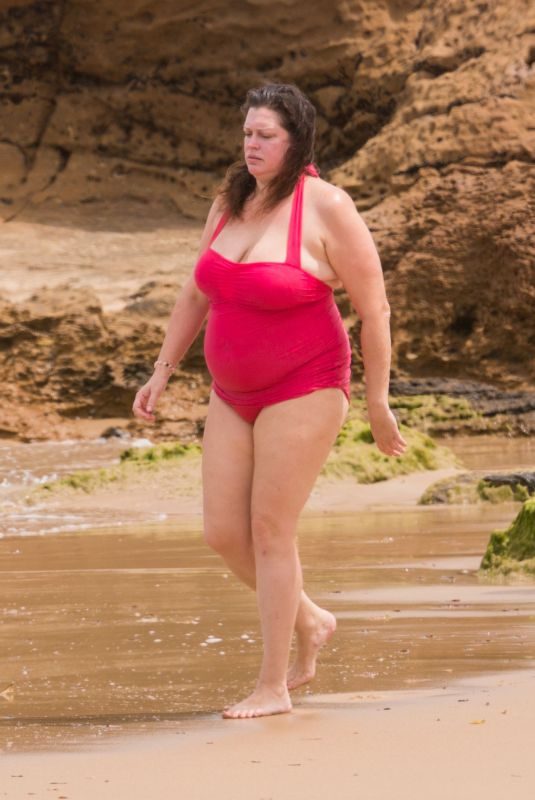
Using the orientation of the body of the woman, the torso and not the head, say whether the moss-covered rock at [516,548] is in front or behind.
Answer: behind

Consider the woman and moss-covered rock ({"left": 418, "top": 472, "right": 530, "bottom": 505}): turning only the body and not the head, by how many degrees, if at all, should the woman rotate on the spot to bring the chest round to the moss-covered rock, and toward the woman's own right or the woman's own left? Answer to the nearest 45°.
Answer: approximately 135° to the woman's own right

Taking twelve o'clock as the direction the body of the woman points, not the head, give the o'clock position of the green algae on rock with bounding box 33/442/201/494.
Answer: The green algae on rock is roughly at 4 o'clock from the woman.

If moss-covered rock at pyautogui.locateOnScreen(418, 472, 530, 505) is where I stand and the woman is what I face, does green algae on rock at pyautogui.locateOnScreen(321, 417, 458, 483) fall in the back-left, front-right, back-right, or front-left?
back-right

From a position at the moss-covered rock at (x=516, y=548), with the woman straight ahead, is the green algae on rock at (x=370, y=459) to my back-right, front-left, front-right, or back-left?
back-right

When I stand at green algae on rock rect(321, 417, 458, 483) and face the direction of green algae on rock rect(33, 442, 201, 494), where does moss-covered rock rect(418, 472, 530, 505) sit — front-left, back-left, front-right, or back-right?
back-left

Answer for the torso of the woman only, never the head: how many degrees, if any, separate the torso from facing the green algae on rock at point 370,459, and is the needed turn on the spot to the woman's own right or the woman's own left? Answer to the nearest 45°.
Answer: approximately 135° to the woman's own right

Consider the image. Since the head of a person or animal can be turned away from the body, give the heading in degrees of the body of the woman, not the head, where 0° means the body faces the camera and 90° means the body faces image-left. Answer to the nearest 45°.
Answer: approximately 45°
